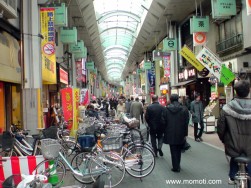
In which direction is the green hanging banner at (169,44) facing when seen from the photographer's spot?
facing the viewer

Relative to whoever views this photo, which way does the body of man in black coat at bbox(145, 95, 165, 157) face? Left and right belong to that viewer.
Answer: facing away from the viewer

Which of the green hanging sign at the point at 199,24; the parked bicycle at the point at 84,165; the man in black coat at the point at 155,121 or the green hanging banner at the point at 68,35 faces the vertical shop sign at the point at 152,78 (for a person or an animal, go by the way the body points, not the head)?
the man in black coat

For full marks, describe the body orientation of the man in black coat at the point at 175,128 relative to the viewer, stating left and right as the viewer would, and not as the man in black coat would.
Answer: facing away from the viewer

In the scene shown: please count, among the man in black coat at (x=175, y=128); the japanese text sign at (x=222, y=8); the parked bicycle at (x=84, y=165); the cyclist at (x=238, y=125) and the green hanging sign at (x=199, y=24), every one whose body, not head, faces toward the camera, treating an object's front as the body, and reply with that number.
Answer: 2

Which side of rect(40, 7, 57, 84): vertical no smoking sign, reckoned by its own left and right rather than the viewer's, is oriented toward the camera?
front

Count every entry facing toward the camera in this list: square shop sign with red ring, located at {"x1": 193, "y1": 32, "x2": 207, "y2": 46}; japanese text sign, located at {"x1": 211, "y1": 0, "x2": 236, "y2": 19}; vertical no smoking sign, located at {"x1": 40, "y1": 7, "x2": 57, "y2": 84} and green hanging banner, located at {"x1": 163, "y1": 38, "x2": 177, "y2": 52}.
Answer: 4

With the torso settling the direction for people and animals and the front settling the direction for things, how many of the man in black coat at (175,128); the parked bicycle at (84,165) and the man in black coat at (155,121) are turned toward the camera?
0

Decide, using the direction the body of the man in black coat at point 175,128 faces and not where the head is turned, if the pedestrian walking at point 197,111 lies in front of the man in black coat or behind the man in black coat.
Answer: in front

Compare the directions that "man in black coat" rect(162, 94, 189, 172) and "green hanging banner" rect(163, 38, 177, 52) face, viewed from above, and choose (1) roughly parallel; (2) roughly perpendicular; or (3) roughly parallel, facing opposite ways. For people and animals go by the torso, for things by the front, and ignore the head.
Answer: roughly parallel, facing opposite ways
